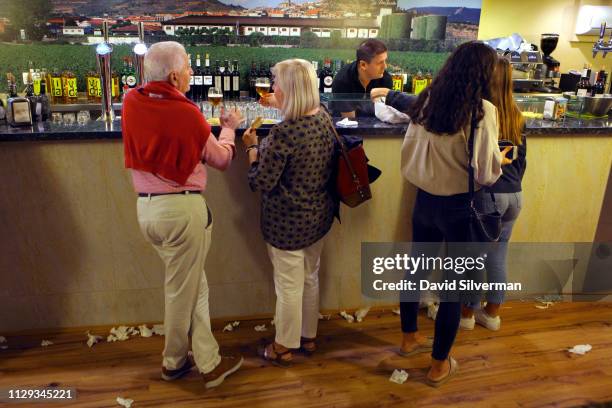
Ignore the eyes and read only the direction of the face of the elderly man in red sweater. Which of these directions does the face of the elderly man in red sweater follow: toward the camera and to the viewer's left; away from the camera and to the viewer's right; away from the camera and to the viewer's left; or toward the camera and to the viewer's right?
away from the camera and to the viewer's right

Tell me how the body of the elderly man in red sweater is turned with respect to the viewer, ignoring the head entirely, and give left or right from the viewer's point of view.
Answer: facing away from the viewer and to the right of the viewer

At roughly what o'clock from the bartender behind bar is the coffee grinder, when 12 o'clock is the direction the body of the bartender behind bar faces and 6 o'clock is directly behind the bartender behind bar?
The coffee grinder is roughly at 9 o'clock from the bartender behind bar.

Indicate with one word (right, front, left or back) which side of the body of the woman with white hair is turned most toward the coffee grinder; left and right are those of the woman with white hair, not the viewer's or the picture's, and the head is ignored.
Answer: right

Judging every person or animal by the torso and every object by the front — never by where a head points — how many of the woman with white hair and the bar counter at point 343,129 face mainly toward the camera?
1

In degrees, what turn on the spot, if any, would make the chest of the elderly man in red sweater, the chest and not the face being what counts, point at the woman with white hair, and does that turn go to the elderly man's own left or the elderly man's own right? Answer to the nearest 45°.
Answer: approximately 45° to the elderly man's own right

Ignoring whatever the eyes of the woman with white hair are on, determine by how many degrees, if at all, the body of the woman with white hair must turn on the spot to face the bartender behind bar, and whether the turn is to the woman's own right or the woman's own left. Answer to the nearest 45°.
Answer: approximately 45° to the woman's own right

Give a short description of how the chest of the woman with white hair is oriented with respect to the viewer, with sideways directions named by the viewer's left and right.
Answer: facing away from the viewer and to the left of the viewer

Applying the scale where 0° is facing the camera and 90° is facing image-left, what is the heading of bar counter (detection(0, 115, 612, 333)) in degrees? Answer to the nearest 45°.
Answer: approximately 0°

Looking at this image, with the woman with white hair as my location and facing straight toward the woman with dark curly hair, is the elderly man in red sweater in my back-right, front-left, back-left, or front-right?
back-right
